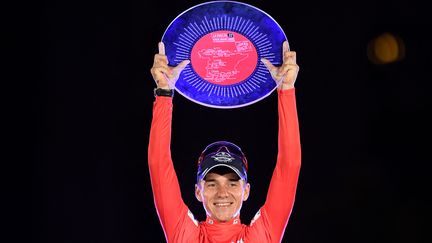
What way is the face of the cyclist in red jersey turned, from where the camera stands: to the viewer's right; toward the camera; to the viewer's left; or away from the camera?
toward the camera

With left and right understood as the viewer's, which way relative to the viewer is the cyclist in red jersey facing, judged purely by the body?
facing the viewer
